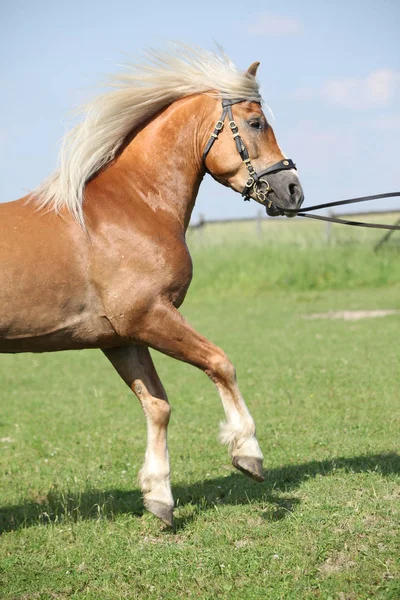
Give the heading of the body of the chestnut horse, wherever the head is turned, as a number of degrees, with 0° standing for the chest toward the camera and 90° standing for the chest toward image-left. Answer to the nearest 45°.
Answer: approximately 270°
